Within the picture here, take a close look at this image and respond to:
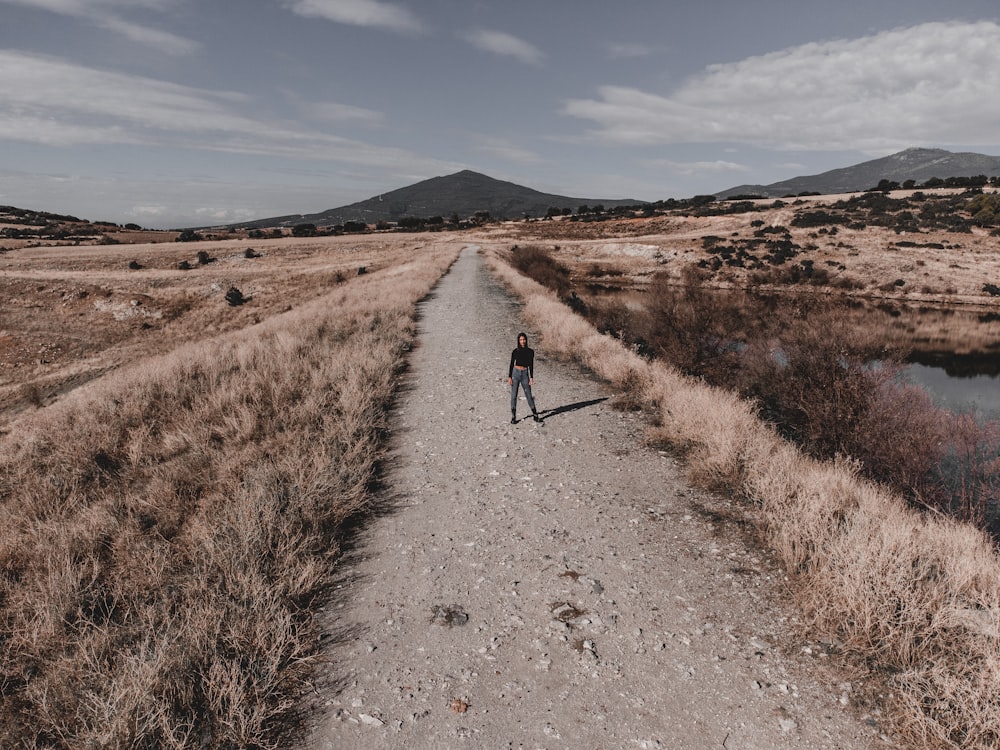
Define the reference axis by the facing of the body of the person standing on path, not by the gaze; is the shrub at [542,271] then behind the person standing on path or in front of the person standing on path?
behind

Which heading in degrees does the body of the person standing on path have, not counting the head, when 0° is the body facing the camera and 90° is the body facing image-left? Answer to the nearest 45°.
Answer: approximately 0°

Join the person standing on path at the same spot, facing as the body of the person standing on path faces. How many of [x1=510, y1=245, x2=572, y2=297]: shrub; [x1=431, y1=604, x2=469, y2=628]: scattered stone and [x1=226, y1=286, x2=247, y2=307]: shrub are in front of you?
1

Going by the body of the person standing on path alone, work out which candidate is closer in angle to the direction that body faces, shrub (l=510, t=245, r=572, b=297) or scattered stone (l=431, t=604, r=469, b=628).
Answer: the scattered stone

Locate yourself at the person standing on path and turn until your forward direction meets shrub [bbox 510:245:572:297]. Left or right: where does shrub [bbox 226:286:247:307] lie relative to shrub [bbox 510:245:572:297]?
left

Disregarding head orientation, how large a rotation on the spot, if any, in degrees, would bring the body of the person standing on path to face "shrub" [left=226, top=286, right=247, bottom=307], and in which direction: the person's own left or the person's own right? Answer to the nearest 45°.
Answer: approximately 135° to the person's own right

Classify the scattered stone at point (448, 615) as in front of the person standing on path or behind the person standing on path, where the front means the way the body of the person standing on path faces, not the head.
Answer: in front
